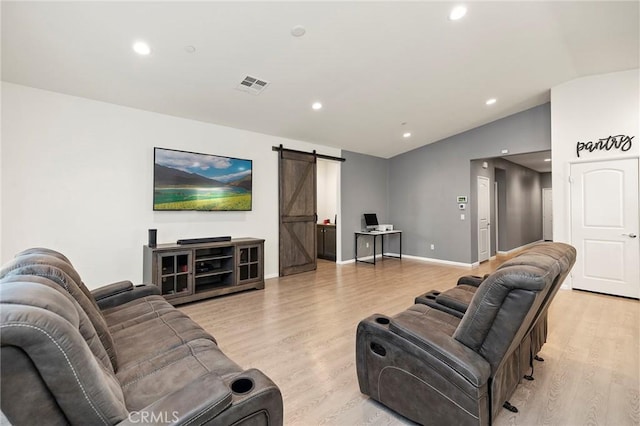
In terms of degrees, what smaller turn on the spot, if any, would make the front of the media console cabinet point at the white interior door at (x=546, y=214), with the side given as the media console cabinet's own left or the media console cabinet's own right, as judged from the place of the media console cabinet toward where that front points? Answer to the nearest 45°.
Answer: approximately 45° to the media console cabinet's own left

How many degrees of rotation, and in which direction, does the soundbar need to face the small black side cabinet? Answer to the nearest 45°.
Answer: approximately 90° to its left

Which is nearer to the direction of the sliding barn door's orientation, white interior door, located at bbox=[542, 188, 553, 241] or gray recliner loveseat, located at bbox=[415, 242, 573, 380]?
the gray recliner loveseat
